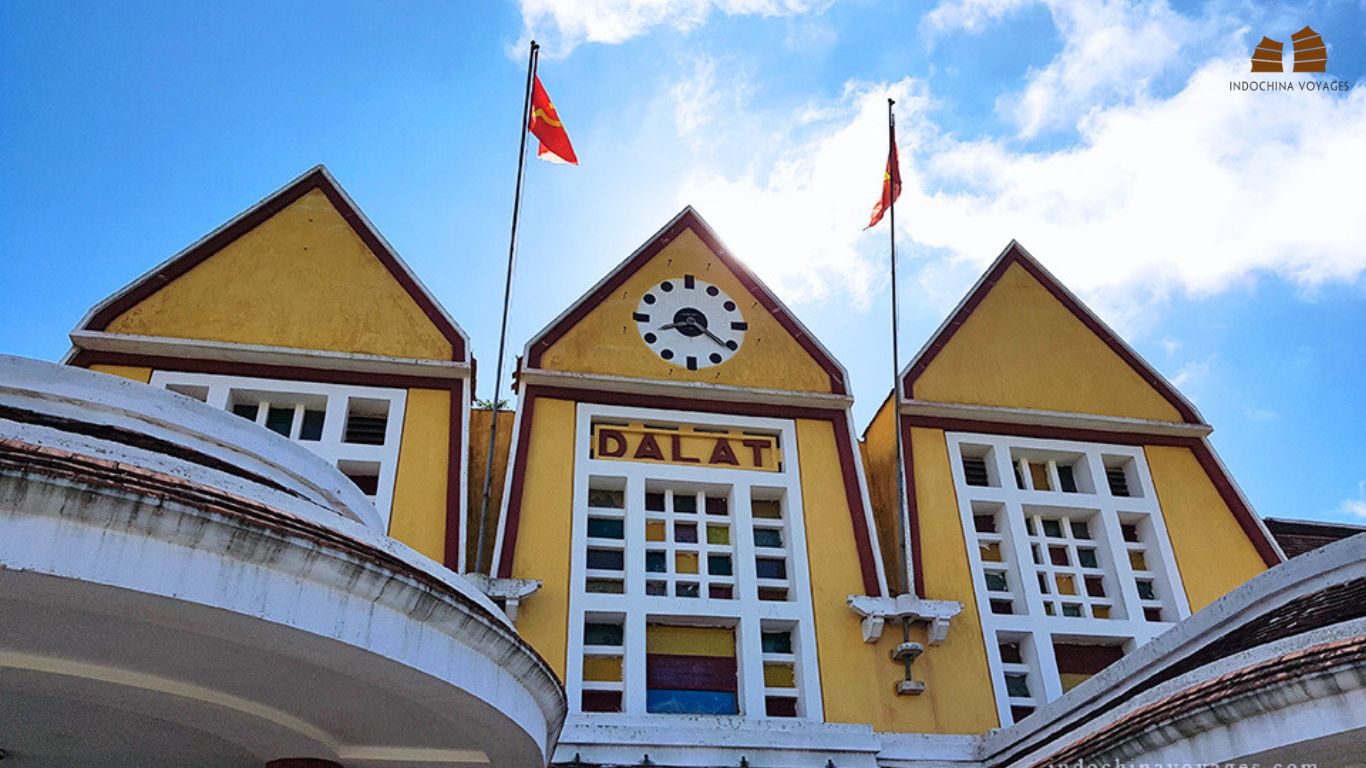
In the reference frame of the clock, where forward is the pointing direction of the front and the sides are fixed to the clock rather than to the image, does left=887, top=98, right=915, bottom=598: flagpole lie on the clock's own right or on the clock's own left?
on the clock's own left

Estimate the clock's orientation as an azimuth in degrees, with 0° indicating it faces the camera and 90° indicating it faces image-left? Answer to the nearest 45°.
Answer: approximately 0°

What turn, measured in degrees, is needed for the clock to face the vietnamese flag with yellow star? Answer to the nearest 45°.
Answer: approximately 90° to its left
